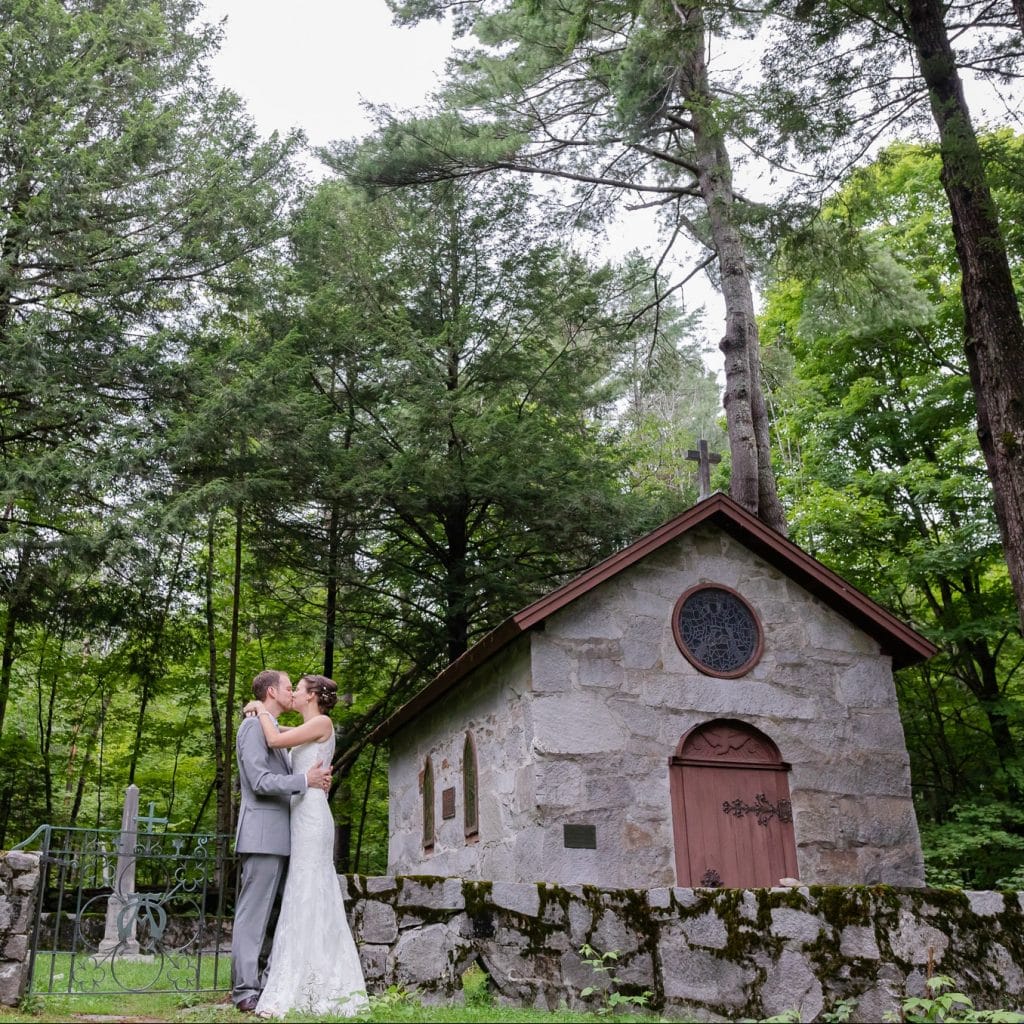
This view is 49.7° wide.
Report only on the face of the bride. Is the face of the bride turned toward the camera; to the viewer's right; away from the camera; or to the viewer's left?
to the viewer's left

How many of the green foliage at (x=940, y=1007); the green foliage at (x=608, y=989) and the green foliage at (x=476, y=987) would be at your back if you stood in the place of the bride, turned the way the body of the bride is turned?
3

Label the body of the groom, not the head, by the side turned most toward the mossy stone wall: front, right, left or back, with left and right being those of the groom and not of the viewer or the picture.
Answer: front

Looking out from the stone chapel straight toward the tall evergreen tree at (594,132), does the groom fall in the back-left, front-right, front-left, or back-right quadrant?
back-left

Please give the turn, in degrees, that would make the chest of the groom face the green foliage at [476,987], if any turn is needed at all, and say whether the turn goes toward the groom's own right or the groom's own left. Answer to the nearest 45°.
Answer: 0° — they already face it

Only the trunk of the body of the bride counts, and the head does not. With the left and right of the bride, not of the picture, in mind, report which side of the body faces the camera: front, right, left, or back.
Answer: left

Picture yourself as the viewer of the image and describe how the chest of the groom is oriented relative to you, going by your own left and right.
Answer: facing to the right of the viewer

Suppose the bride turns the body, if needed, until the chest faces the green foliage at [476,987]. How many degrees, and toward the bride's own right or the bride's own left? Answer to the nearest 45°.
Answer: approximately 180°

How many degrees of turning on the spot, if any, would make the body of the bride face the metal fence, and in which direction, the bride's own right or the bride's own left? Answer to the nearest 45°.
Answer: approximately 45° to the bride's own right

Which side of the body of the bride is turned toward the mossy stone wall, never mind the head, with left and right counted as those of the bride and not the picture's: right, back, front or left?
back

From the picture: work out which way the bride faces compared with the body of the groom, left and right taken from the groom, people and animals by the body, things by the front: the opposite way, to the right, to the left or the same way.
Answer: the opposite way
